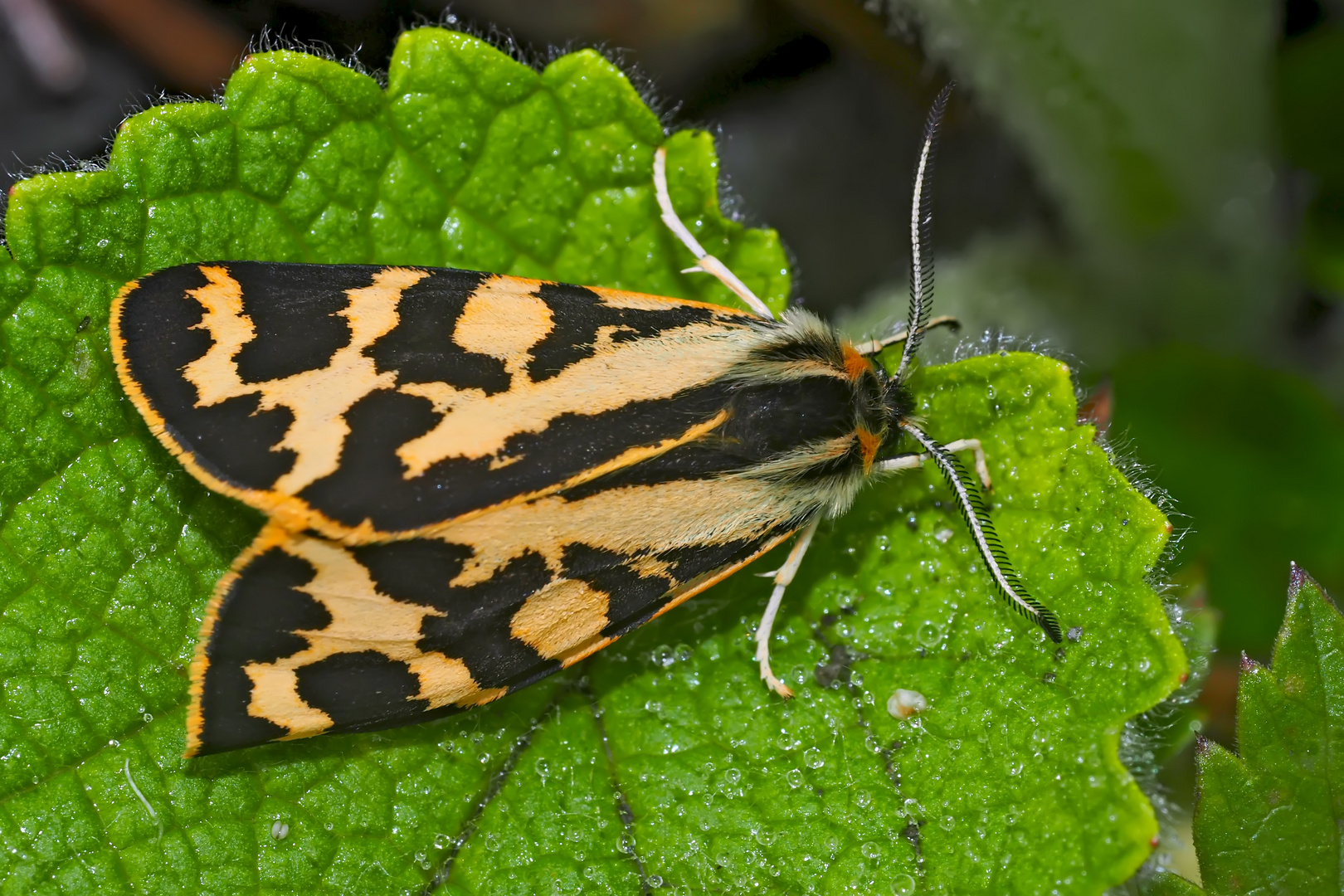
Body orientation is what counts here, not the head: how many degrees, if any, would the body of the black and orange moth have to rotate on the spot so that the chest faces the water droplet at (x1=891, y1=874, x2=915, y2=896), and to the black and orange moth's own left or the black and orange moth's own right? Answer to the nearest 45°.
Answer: approximately 45° to the black and orange moth's own right

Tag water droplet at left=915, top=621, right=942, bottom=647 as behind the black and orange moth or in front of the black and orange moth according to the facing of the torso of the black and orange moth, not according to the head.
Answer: in front

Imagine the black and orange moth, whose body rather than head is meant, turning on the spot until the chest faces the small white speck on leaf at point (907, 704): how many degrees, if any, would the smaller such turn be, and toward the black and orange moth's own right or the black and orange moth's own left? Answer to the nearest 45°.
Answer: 0° — it already faces it

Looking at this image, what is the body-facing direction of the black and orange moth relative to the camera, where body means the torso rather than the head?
to the viewer's right

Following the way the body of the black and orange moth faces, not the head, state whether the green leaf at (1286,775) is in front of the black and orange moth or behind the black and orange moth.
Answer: in front
